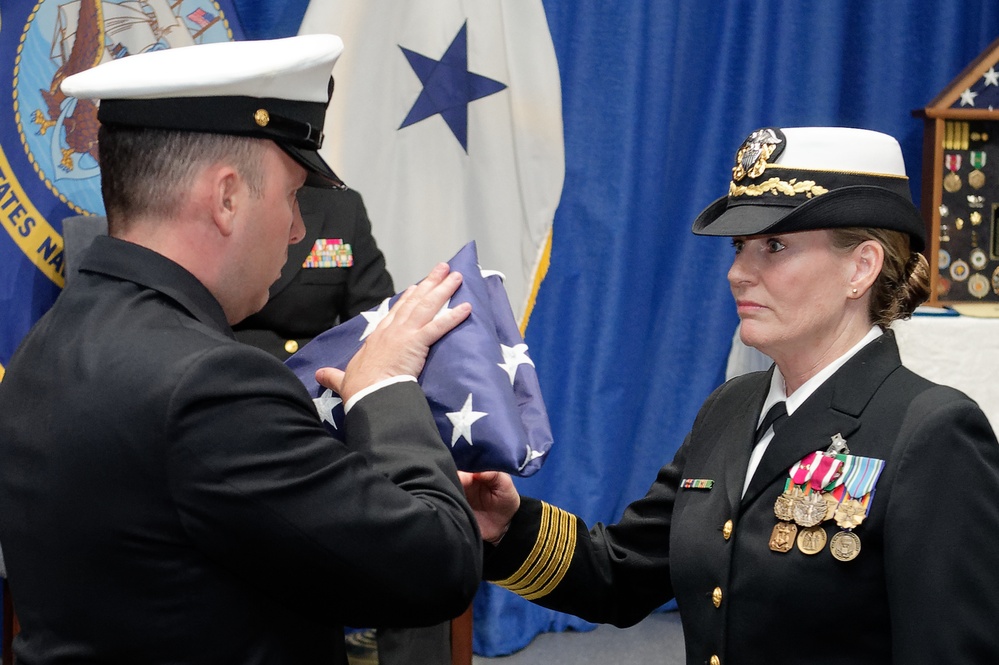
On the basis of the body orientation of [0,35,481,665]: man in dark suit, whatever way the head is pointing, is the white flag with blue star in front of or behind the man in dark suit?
in front

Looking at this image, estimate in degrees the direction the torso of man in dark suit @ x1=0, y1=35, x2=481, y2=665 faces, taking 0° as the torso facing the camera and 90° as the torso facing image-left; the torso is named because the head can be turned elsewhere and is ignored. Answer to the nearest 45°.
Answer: approximately 225°

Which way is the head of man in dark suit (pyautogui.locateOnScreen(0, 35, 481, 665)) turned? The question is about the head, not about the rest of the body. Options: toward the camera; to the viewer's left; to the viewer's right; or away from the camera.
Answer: to the viewer's right

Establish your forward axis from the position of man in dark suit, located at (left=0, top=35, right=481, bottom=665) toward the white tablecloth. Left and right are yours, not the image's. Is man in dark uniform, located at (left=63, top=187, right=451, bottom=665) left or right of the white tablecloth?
left

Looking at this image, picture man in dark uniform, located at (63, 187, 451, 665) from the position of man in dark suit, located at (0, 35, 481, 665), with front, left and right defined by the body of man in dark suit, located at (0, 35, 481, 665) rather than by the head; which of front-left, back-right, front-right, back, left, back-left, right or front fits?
front-left

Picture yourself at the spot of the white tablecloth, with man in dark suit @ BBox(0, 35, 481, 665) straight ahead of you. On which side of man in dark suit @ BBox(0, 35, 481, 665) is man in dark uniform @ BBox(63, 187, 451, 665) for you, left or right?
right

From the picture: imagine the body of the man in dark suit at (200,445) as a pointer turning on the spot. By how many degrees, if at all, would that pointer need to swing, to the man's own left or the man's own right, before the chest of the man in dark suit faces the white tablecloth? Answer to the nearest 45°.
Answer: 0° — they already face it
